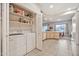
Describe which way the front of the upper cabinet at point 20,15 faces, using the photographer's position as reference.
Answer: facing the viewer and to the right of the viewer
